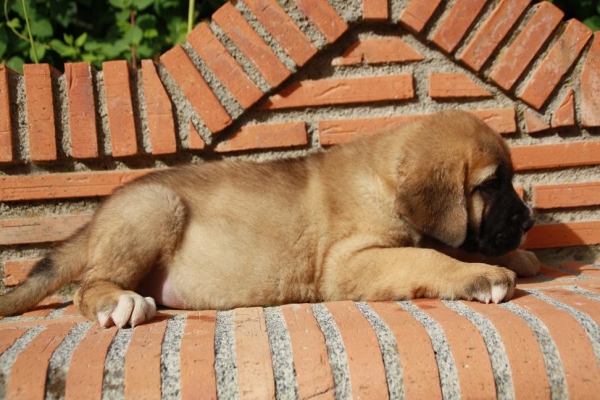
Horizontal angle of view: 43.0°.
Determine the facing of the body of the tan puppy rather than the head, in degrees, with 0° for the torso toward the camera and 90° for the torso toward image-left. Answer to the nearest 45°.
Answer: approximately 270°
